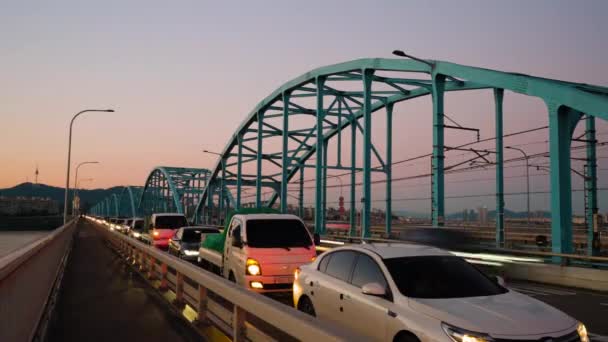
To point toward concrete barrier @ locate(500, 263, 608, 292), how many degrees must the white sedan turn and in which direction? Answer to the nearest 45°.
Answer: approximately 135° to its left

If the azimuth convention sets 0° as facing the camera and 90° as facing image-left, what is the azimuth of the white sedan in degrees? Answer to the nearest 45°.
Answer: approximately 315°

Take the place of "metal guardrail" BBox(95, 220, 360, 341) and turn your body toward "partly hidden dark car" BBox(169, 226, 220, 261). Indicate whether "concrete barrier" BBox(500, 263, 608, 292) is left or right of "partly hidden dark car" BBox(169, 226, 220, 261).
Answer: right

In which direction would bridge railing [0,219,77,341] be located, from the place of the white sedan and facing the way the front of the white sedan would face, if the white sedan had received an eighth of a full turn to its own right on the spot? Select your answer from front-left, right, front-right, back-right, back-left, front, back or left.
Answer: right

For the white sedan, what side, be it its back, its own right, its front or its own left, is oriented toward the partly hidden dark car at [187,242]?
back
